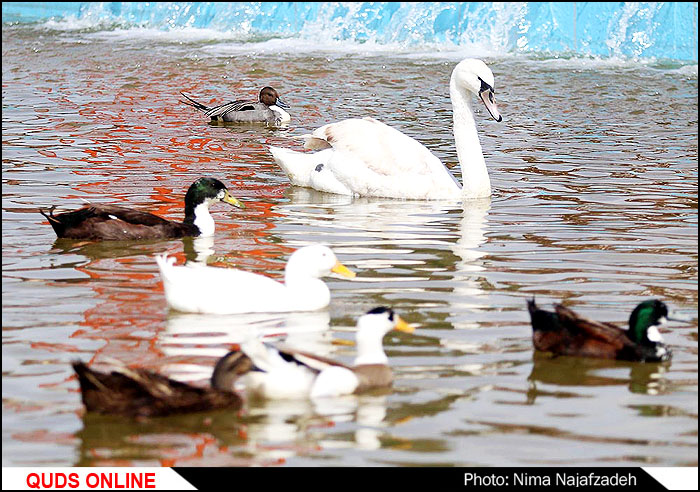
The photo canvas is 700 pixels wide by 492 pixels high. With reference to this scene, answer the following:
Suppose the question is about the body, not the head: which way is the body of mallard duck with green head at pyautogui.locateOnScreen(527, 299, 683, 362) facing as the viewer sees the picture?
to the viewer's right

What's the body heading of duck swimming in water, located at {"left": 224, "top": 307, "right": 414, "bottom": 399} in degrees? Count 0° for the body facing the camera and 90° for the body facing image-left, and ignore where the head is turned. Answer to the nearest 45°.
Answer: approximately 270°

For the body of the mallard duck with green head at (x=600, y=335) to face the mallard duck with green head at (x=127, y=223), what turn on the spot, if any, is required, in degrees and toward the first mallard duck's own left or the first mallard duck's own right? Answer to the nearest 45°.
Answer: approximately 135° to the first mallard duck's own left

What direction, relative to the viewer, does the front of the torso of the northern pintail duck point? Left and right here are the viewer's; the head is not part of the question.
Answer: facing to the right of the viewer

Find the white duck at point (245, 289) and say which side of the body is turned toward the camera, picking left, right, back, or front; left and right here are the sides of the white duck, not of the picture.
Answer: right

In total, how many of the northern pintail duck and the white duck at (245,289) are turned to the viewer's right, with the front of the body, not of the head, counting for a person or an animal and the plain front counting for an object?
2

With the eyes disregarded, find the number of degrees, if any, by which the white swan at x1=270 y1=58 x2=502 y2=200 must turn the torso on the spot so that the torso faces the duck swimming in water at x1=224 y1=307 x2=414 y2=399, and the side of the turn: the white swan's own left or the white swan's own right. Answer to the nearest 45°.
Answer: approximately 90° to the white swan's own right

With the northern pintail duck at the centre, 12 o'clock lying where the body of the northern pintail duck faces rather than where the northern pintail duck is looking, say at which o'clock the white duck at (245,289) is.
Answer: The white duck is roughly at 3 o'clock from the northern pintail duck.

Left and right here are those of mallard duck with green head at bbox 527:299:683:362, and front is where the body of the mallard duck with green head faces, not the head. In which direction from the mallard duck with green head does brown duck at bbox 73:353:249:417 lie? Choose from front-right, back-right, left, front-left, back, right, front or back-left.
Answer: back-right

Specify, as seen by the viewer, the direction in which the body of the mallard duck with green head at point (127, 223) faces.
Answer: to the viewer's right

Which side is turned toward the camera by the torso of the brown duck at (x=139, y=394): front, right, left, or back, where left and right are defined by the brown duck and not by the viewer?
right
